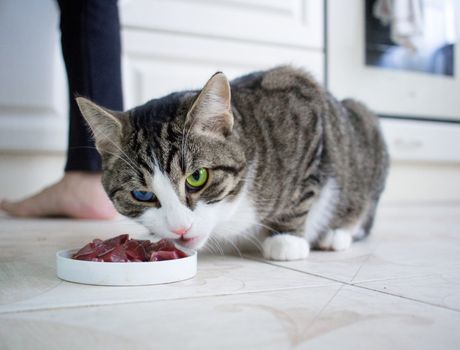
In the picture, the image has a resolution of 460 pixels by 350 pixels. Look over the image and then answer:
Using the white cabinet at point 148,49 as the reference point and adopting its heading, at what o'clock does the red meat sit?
The red meat is roughly at 12 o'clock from the white cabinet.

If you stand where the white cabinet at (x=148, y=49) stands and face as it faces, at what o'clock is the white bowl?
The white bowl is roughly at 12 o'clock from the white cabinet.

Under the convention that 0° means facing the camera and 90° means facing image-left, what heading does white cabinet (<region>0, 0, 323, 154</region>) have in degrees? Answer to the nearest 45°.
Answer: approximately 0°

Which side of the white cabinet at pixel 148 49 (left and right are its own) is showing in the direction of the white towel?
left

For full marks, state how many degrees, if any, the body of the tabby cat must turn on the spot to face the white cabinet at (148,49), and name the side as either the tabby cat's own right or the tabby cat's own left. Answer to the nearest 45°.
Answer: approximately 135° to the tabby cat's own right

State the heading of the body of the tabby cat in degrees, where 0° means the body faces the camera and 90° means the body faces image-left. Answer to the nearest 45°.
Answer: approximately 45°
